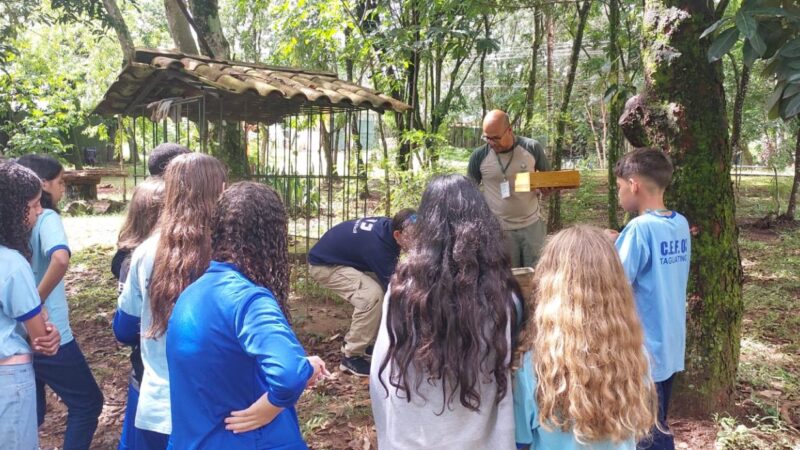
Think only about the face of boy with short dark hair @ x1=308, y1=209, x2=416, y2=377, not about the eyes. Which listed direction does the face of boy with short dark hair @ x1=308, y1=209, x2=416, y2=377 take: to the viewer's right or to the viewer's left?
to the viewer's right

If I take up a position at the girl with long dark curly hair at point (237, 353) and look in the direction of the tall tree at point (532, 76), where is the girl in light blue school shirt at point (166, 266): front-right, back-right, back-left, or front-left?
front-left

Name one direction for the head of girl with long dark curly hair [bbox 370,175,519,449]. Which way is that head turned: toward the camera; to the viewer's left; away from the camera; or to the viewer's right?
away from the camera

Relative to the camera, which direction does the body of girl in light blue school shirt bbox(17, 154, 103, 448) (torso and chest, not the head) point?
to the viewer's right

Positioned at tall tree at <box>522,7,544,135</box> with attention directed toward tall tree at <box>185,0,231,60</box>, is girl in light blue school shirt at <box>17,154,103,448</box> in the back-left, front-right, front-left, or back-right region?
front-left

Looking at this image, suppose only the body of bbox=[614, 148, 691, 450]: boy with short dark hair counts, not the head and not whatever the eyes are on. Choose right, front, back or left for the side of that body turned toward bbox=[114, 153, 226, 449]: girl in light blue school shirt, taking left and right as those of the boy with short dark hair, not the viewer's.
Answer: left

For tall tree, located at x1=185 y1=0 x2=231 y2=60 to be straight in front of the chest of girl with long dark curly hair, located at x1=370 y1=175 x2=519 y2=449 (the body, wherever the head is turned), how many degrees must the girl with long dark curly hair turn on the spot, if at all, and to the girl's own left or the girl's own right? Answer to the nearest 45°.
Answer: approximately 45° to the girl's own left

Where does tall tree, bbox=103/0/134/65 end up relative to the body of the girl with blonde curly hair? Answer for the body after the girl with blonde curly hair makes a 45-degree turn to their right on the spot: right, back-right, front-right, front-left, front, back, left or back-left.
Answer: left

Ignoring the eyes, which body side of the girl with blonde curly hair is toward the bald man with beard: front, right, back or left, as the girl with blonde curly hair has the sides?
front

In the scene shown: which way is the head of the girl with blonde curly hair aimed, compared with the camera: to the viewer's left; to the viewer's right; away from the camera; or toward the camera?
away from the camera

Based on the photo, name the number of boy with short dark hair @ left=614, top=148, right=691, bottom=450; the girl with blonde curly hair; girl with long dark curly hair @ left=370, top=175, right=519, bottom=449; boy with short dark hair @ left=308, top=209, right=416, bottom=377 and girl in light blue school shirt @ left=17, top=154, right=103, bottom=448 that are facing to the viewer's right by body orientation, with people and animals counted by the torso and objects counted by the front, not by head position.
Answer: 2

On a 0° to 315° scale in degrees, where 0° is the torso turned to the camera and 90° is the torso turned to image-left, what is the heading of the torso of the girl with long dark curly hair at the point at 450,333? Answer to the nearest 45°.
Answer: approximately 180°

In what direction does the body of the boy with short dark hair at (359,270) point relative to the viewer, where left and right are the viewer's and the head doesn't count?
facing to the right of the viewer

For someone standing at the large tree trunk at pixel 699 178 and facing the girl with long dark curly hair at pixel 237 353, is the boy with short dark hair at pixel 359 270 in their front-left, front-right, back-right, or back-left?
front-right
